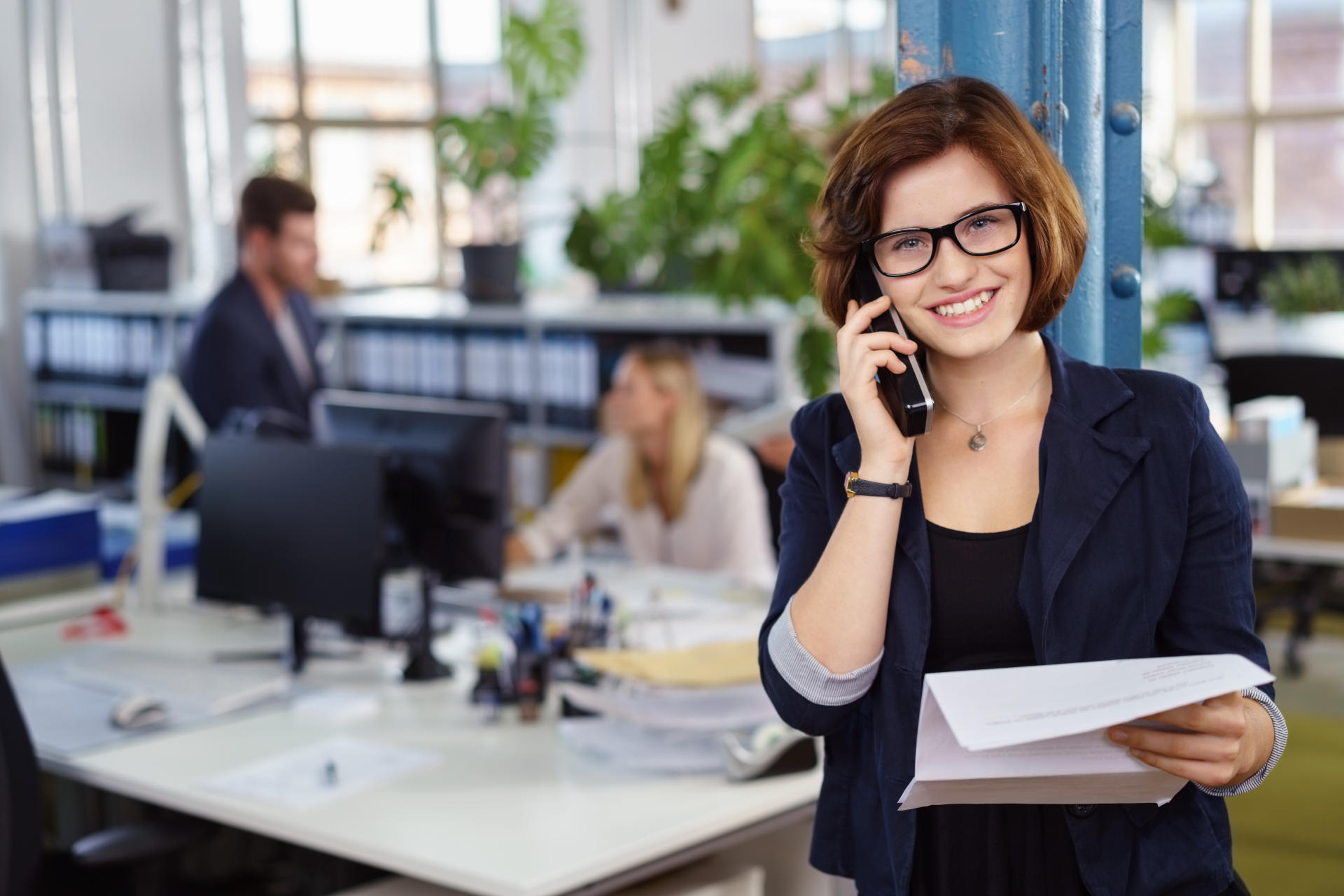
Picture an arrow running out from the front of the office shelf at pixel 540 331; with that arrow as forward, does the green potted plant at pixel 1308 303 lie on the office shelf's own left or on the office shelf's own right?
on the office shelf's own left

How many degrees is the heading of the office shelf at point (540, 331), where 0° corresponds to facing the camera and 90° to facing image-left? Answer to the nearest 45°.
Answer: approximately 0°

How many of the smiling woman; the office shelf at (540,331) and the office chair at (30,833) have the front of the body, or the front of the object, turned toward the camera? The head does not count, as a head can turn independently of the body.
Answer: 2

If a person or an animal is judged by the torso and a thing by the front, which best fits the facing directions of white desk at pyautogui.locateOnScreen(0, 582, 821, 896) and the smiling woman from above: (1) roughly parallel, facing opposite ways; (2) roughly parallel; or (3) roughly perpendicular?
roughly parallel

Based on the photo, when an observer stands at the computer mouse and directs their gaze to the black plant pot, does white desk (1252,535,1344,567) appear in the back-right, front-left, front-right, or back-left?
front-right

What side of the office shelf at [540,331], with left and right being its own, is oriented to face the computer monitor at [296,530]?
front

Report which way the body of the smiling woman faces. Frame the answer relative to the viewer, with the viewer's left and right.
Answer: facing the viewer

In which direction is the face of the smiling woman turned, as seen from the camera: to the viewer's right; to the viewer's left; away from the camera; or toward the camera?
toward the camera

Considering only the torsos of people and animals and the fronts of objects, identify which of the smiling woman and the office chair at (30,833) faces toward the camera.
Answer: the smiling woman

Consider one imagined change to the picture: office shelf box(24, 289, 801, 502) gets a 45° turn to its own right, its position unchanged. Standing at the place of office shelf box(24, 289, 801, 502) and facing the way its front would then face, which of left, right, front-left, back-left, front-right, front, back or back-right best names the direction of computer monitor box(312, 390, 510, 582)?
front-left

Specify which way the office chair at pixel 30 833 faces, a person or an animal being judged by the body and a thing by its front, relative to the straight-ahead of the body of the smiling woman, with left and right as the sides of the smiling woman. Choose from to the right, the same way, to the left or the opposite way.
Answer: the opposite way

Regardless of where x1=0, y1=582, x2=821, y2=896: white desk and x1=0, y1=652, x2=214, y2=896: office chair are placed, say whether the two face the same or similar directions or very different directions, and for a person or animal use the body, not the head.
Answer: very different directions

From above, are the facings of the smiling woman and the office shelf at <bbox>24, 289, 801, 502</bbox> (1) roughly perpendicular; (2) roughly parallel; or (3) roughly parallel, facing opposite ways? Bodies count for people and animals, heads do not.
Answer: roughly parallel

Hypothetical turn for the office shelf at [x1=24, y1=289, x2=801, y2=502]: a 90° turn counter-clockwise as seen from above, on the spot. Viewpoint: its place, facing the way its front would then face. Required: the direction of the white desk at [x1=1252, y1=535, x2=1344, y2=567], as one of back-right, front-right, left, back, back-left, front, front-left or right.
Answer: front-right

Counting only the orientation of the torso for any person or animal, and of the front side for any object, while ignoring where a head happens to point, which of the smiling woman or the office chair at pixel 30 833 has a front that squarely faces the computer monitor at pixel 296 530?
the office chair

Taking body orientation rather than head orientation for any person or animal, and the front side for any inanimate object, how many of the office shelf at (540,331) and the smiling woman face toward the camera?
2

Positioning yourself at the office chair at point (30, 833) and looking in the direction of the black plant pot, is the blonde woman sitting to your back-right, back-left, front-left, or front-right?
front-right
